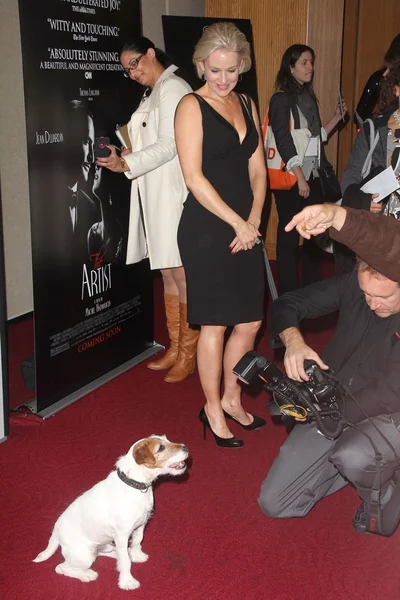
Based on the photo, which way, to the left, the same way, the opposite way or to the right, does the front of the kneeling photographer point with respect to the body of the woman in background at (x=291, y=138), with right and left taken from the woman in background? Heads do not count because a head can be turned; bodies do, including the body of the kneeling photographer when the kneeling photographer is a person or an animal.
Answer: to the right

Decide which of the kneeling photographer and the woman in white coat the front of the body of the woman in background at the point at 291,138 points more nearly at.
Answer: the kneeling photographer

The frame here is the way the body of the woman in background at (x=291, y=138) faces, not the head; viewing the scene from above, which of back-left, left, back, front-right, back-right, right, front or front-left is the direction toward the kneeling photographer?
front-right

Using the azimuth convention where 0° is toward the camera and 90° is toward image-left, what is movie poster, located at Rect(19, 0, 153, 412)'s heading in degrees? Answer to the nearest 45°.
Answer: approximately 315°

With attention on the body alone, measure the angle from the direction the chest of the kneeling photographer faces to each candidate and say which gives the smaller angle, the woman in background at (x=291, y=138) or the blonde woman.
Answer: the blonde woman

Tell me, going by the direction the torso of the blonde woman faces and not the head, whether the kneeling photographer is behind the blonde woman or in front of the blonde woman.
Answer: in front

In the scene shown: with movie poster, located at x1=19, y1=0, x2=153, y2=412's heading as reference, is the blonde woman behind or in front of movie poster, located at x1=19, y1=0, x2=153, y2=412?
in front

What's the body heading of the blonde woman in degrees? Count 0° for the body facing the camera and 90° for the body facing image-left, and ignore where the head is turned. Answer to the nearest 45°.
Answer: approximately 315°
